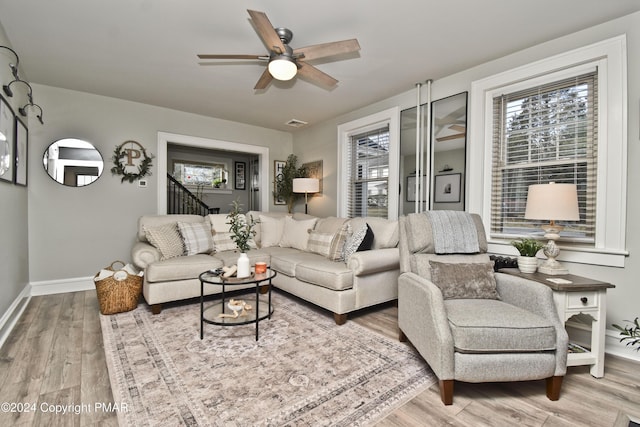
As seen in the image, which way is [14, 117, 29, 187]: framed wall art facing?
to the viewer's right

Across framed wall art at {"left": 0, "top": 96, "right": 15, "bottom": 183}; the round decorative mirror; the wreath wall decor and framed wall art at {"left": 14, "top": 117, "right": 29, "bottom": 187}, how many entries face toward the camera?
2

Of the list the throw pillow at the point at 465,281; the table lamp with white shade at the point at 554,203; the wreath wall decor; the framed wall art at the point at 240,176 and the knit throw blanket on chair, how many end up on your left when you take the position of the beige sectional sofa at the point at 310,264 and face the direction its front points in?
3

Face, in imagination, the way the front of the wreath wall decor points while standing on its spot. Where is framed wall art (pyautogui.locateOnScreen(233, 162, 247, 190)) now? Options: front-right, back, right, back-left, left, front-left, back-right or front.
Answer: back-left

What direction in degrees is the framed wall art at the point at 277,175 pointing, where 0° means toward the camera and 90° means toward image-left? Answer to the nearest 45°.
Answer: approximately 315°

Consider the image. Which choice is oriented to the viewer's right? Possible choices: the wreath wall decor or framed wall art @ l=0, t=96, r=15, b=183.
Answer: the framed wall art

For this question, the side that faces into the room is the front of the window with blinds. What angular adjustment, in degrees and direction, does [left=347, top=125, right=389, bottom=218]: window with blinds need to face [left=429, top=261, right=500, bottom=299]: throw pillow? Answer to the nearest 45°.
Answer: approximately 45° to its left

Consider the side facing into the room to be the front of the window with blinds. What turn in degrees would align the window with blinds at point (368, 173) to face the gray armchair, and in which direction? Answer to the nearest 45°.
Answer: approximately 45° to its left
